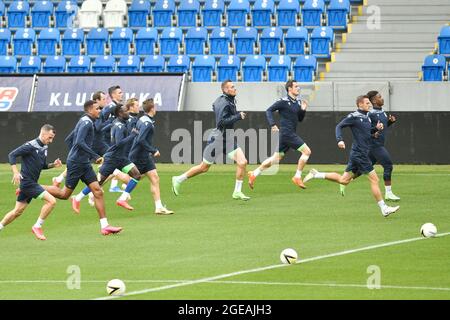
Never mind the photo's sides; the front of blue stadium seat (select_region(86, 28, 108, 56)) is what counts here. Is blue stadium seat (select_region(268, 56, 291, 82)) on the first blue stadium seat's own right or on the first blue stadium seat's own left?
on the first blue stadium seat's own left

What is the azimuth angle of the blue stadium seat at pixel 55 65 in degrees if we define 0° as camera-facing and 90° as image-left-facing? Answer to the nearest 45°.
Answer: approximately 0°

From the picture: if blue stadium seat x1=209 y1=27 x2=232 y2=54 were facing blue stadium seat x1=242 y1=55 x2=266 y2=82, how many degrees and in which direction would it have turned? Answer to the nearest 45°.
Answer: approximately 45° to its left

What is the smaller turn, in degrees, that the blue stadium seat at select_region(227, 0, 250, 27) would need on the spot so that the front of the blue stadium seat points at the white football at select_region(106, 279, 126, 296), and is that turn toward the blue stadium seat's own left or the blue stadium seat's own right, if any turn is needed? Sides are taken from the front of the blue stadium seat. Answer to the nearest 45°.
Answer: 0° — it already faces it

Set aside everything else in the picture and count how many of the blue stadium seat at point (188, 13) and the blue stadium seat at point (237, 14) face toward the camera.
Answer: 2

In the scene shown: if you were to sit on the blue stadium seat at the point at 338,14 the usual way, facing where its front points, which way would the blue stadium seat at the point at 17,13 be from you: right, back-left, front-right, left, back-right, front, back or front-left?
right

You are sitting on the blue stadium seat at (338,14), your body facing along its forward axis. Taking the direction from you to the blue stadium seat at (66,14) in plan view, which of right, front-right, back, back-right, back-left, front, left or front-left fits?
right

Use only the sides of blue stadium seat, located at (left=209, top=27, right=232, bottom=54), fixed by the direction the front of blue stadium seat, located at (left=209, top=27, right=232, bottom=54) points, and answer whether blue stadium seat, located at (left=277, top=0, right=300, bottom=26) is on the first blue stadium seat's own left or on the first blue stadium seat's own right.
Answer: on the first blue stadium seat's own left

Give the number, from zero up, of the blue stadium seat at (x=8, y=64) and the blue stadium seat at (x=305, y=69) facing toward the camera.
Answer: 2

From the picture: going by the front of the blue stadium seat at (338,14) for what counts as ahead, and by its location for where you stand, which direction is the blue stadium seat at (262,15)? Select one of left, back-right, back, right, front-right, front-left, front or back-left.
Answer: right

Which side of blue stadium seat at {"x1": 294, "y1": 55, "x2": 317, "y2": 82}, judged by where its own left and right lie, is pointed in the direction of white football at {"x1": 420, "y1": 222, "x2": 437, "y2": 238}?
front

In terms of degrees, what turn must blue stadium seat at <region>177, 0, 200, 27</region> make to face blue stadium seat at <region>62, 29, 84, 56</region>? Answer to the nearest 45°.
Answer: approximately 90° to its right

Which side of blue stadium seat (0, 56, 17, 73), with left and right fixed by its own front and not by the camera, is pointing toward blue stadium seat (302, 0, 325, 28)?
left
